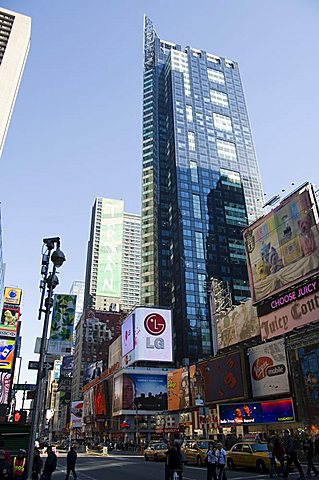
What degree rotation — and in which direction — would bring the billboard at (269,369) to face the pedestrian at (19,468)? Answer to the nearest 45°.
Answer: approximately 45° to its left

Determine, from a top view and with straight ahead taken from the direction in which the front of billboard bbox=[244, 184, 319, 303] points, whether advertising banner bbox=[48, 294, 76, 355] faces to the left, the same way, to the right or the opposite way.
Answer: to the left

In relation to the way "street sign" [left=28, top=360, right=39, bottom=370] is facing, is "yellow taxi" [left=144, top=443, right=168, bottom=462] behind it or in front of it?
behind

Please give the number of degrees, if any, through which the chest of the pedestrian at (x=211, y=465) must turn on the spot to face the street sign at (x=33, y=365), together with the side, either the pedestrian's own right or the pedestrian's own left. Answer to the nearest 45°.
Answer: approximately 45° to the pedestrian's own right

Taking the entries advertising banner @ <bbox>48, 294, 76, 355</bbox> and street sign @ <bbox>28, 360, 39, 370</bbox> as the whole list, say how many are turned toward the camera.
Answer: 2

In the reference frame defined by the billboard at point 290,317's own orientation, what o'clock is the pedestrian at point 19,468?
The pedestrian is roughly at 11 o'clock from the billboard.

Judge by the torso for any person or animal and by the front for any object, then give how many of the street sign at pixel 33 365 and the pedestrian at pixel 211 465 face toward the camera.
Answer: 2

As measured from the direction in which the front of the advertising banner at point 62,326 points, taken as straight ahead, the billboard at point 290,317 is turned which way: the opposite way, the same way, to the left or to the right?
to the right

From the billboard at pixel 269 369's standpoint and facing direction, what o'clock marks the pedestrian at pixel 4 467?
The pedestrian is roughly at 11 o'clock from the billboard.

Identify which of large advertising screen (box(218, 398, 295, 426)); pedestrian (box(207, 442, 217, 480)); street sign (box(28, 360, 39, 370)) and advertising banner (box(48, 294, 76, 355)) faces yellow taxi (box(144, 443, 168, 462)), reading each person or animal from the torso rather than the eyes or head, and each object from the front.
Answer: the large advertising screen

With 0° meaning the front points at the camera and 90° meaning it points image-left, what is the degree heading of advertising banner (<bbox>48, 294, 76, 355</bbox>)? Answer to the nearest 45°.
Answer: approximately 0°
